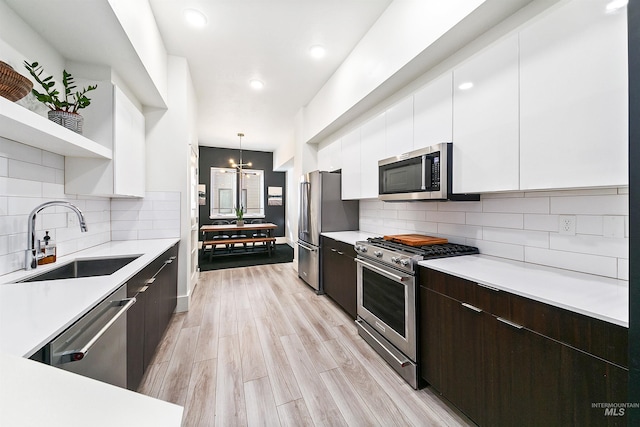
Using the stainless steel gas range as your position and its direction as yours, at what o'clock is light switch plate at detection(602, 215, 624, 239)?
The light switch plate is roughly at 8 o'clock from the stainless steel gas range.

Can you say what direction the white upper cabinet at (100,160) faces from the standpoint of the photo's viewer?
facing to the right of the viewer

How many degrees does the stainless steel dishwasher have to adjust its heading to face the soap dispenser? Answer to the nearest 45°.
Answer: approximately 135° to its left

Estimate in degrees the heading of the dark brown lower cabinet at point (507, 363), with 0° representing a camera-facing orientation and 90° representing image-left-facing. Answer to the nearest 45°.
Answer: approximately 45°

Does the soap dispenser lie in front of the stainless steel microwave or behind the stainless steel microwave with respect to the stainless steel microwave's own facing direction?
in front

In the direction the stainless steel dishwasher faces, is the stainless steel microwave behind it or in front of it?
in front

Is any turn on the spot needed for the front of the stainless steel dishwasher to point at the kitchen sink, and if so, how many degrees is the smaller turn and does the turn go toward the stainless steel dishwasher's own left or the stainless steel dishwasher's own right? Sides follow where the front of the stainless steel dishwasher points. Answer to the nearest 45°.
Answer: approximately 135° to the stainless steel dishwasher's own left

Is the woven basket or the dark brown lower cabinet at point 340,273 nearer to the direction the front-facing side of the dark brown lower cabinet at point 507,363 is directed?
the woven basket

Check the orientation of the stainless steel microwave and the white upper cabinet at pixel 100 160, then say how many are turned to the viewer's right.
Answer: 1

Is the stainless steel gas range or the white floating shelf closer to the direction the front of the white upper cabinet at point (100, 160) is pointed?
the stainless steel gas range
